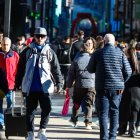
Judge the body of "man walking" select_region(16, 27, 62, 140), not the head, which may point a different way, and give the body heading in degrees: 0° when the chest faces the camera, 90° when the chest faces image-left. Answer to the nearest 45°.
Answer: approximately 0°
